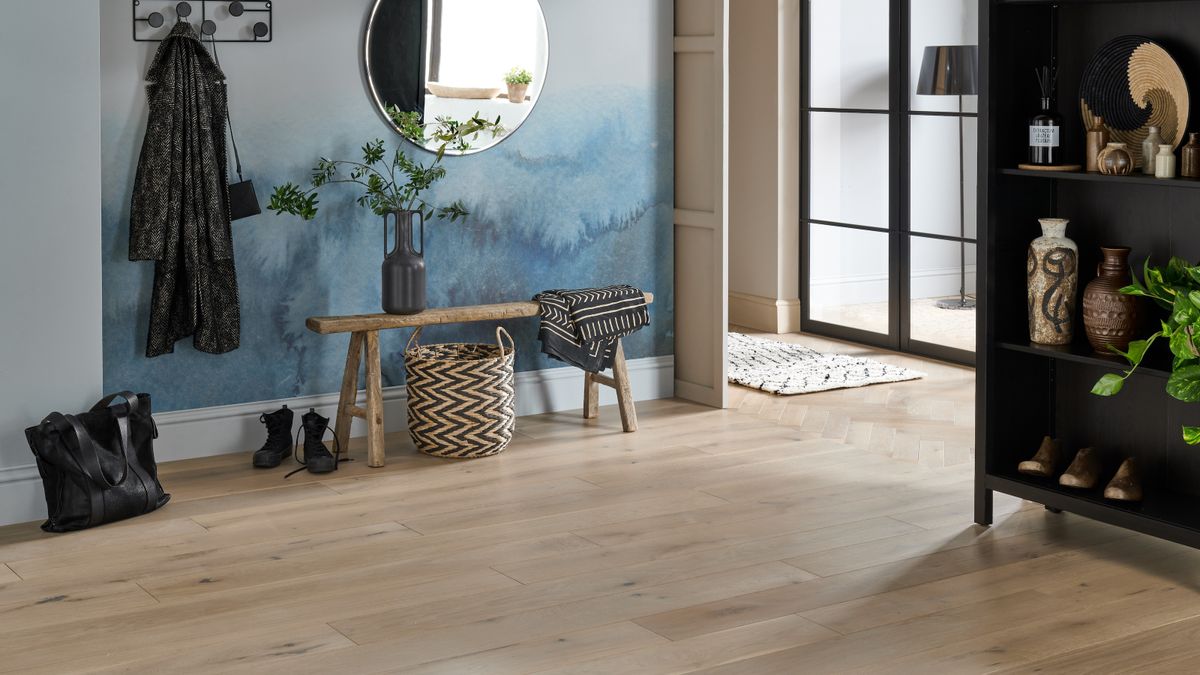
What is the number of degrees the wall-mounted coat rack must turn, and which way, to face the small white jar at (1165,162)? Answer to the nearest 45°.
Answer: approximately 45° to its left

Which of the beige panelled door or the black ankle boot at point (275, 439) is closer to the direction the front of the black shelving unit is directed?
the black ankle boot

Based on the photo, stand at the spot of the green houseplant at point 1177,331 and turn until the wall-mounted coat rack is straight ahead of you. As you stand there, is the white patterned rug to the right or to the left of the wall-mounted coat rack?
right

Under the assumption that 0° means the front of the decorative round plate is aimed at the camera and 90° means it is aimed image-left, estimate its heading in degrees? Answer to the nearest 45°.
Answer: approximately 45°

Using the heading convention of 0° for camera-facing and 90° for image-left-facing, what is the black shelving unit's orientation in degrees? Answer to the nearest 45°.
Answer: approximately 45°

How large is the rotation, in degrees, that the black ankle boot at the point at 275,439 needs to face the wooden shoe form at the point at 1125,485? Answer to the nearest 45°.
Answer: approximately 90° to its left

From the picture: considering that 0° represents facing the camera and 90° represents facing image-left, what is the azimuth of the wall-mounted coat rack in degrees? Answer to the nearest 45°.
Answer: approximately 0°

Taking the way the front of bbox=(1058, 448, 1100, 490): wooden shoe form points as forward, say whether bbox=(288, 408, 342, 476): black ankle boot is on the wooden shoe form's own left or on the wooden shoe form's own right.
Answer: on the wooden shoe form's own right
